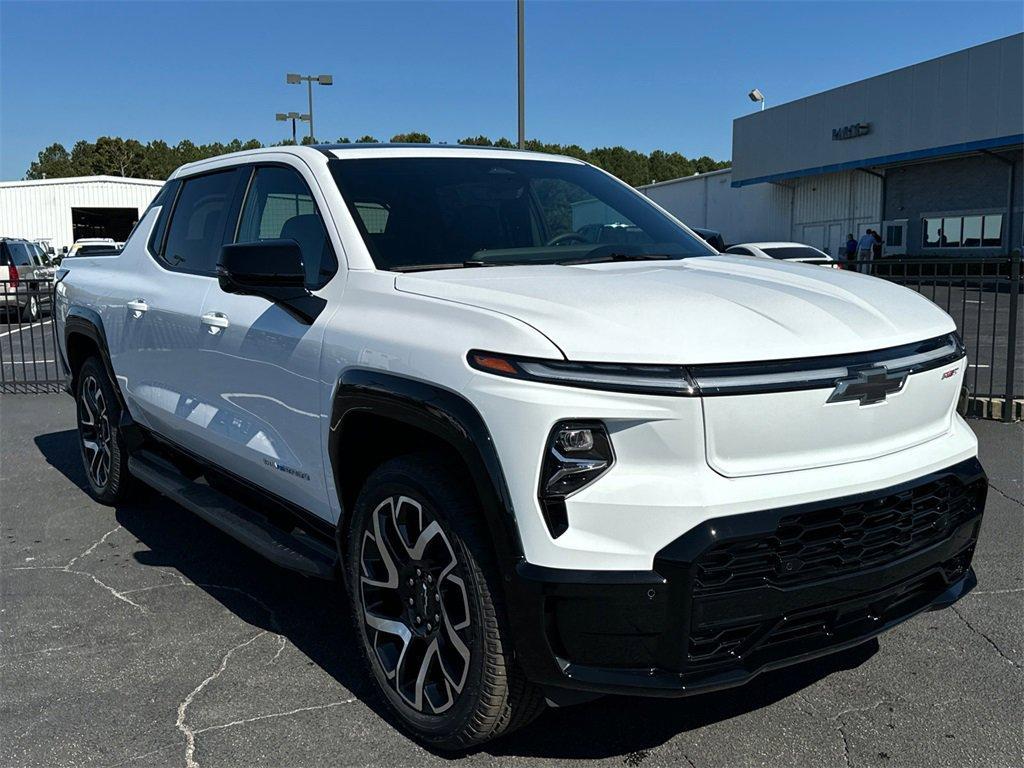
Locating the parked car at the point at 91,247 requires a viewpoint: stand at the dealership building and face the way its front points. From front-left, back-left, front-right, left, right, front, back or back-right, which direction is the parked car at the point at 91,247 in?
front

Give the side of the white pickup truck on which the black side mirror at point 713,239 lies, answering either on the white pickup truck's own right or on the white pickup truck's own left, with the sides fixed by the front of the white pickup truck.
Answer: on the white pickup truck's own left

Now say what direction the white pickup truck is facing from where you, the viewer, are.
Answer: facing the viewer and to the right of the viewer

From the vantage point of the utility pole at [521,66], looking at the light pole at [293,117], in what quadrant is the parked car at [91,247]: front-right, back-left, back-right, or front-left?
front-left

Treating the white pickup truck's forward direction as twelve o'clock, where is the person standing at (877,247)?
The person standing is roughly at 8 o'clock from the white pickup truck.

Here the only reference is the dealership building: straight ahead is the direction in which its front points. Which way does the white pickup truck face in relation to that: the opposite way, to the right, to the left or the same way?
to the left

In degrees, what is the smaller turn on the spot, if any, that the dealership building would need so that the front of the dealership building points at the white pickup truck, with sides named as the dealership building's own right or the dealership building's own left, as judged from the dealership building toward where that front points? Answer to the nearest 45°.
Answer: approximately 45° to the dealership building's own left

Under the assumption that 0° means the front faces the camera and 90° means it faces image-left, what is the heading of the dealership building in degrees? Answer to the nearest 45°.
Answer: approximately 45°

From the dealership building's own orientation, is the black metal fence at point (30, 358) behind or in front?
in front

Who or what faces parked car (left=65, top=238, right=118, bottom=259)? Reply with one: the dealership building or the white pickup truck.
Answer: the dealership building

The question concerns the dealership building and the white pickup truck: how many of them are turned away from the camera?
0

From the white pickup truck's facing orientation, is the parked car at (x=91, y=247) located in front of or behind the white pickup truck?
behind

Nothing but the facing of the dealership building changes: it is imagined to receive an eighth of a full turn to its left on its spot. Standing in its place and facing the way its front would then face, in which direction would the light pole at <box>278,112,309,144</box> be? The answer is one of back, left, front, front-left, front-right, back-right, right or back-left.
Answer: right
